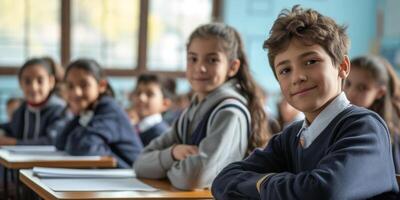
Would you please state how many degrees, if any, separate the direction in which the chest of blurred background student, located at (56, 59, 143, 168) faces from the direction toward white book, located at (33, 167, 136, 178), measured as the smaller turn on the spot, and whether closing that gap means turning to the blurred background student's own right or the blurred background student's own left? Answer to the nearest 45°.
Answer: approximately 45° to the blurred background student's own left

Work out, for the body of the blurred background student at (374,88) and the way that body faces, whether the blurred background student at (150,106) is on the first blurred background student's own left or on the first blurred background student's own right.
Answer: on the first blurred background student's own right

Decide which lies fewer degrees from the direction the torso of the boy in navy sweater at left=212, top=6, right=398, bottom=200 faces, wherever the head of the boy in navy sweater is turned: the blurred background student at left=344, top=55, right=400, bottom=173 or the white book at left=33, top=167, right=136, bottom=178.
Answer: the white book

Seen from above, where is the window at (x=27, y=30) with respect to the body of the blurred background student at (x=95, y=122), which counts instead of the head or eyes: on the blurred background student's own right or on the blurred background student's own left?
on the blurred background student's own right

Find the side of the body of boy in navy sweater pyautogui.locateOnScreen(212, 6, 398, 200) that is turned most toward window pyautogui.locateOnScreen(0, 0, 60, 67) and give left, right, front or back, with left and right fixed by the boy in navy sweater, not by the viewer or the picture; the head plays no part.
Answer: right

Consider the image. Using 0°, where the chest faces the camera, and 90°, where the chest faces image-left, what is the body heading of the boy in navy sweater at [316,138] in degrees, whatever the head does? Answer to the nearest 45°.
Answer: approximately 45°
